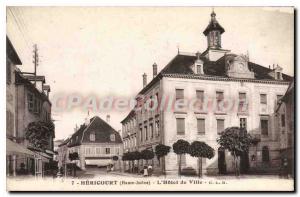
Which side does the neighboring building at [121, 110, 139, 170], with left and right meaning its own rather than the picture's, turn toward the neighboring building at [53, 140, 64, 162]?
front

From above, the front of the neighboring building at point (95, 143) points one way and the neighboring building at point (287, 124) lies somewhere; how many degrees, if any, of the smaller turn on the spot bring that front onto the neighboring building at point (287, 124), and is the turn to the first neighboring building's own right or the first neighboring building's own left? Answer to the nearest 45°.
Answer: approximately 90° to the first neighboring building's own left

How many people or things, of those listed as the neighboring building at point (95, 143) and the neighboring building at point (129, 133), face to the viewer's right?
0

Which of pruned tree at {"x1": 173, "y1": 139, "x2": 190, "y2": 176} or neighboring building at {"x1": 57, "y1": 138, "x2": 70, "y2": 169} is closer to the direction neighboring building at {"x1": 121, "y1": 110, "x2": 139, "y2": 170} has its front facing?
the neighboring building

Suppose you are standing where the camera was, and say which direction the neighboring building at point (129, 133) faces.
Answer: facing the viewer and to the left of the viewer

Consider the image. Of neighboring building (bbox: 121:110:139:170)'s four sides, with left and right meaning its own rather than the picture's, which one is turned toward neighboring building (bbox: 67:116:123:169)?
front

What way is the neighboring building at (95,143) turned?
toward the camera
